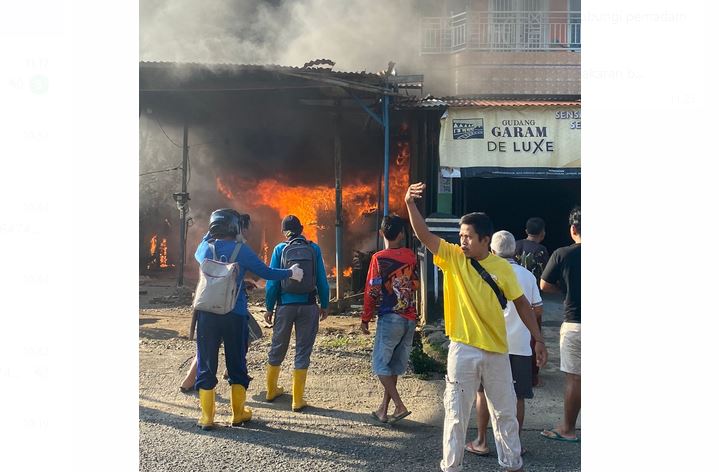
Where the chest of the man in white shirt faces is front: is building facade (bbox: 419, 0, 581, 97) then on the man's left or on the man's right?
on the man's right

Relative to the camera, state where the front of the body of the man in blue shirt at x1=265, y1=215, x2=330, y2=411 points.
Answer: away from the camera

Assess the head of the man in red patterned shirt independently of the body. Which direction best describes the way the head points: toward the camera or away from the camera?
away from the camera

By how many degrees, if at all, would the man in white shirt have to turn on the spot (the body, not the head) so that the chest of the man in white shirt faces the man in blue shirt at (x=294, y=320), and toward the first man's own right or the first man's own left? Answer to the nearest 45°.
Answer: approximately 45° to the first man's own left

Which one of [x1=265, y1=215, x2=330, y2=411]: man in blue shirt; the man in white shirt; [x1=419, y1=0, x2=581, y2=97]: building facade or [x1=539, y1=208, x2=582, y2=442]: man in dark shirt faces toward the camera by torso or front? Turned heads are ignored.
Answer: the building facade

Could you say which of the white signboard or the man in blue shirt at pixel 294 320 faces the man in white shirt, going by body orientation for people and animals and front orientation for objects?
the white signboard

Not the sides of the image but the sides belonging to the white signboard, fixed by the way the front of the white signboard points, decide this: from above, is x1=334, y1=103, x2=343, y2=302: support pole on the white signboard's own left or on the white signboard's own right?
on the white signboard's own right

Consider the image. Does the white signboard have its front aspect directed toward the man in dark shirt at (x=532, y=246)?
yes

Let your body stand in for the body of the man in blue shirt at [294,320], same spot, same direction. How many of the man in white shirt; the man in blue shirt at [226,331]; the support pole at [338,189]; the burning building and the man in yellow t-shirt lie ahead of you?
2

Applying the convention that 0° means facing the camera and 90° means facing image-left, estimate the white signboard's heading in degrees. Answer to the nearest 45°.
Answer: approximately 0°

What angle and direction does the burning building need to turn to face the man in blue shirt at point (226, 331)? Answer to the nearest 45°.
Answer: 0° — it already faces them
